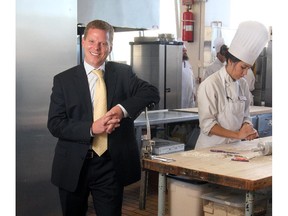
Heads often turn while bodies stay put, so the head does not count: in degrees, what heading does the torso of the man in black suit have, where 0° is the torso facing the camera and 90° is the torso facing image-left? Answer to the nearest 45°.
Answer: approximately 0°

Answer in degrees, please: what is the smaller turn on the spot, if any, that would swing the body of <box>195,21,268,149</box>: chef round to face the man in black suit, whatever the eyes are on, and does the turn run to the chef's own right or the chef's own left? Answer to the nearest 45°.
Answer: approximately 90° to the chef's own right
